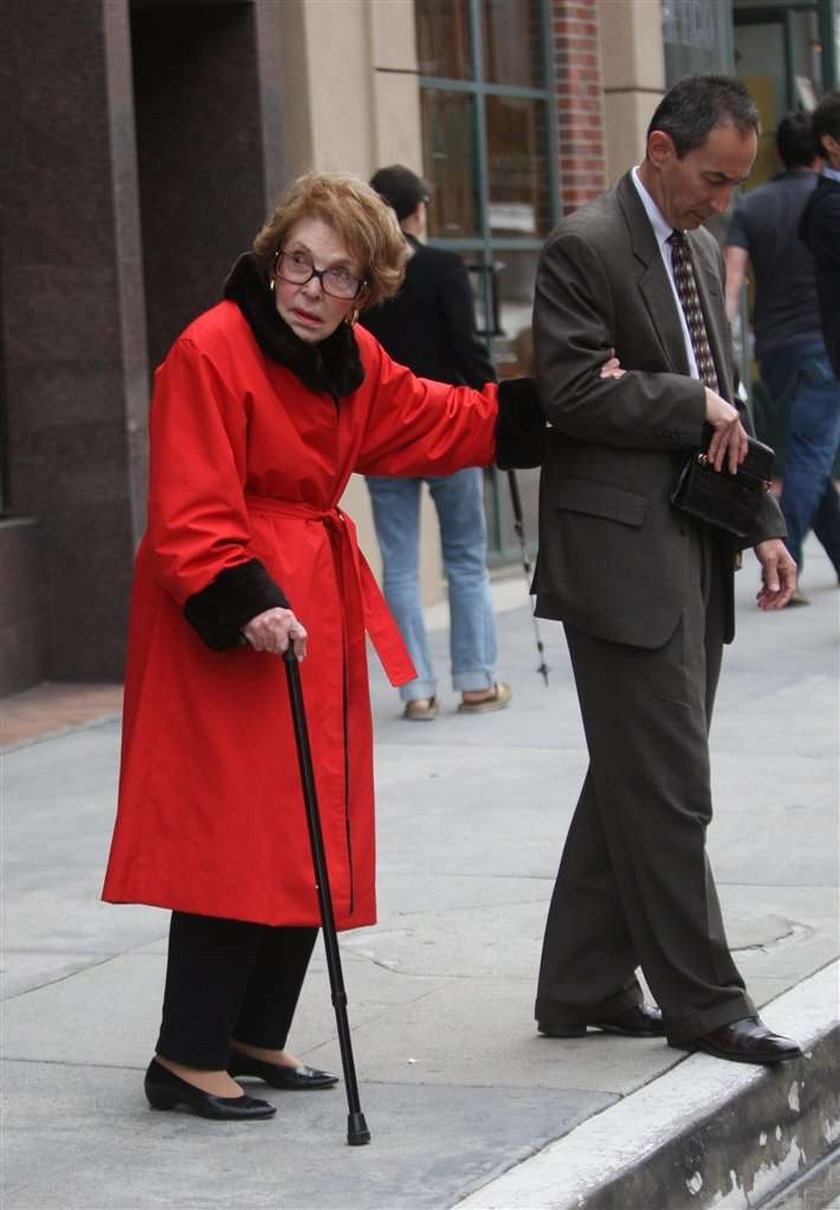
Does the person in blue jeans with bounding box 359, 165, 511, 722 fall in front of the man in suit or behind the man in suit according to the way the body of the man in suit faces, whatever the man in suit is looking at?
behind

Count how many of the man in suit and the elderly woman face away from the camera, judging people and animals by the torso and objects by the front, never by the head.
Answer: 0

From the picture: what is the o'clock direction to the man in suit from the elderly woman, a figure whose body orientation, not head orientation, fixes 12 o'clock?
The man in suit is roughly at 10 o'clock from the elderly woman.

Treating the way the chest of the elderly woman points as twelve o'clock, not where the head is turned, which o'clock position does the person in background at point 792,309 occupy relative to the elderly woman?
The person in background is roughly at 8 o'clock from the elderly woman.

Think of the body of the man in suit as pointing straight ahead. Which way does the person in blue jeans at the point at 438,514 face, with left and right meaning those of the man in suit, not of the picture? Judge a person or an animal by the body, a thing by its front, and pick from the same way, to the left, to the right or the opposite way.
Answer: to the left

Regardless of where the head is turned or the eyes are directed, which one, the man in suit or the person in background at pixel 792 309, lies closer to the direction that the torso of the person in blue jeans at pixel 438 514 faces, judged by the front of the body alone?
the person in background

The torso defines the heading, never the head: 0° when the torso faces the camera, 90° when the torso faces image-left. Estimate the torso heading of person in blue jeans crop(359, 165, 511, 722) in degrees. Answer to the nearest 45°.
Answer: approximately 225°

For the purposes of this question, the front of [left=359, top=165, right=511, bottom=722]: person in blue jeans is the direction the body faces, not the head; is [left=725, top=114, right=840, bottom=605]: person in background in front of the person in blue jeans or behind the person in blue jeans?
in front

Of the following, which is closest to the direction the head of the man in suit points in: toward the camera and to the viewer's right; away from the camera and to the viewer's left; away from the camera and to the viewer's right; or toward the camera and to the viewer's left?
toward the camera and to the viewer's right

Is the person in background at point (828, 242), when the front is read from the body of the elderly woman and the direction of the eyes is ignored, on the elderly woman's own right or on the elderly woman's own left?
on the elderly woman's own left

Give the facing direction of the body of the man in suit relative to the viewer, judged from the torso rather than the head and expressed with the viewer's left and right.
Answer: facing the viewer and to the right of the viewer
